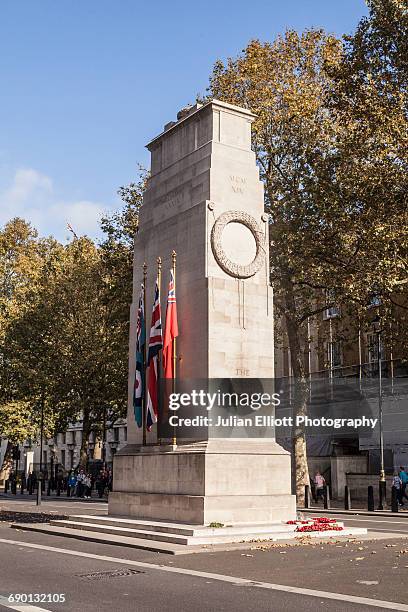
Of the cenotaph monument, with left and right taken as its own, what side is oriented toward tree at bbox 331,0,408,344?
left

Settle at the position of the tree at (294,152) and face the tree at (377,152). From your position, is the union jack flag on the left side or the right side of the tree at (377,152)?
right

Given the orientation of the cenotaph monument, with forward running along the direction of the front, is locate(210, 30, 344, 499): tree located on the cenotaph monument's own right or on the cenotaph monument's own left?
on the cenotaph monument's own left

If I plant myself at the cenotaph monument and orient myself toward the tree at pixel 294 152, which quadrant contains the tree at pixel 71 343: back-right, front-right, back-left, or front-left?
front-left

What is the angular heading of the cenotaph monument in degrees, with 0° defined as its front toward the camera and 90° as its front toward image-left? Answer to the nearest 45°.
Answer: approximately 315°

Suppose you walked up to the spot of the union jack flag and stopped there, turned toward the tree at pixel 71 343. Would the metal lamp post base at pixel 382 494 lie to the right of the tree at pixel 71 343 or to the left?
right

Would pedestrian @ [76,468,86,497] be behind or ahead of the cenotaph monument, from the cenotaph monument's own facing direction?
behind

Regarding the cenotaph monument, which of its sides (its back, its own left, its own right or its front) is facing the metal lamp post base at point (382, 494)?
left
